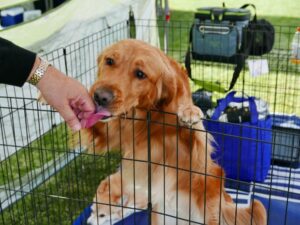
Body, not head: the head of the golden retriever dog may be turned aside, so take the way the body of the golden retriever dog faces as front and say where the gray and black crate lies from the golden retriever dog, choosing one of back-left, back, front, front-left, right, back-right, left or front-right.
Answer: back

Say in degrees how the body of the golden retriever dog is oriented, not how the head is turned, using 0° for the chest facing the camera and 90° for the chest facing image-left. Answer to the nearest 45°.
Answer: approximately 45°

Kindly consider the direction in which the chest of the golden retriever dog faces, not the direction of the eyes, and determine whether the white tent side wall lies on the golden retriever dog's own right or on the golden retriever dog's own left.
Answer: on the golden retriever dog's own right

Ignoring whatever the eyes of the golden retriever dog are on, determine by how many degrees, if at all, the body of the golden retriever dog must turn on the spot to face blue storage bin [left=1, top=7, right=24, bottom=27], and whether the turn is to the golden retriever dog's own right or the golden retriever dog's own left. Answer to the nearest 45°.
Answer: approximately 90° to the golden retriever dog's own right

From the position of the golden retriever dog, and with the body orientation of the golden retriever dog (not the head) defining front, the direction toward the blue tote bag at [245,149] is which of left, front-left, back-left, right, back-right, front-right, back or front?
back
